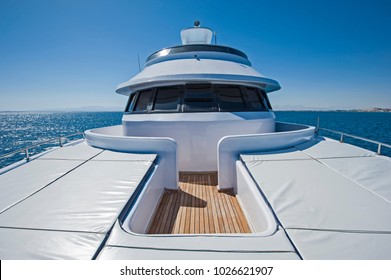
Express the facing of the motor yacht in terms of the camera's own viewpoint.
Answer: facing the viewer
